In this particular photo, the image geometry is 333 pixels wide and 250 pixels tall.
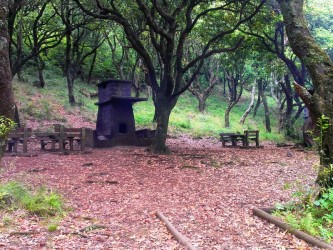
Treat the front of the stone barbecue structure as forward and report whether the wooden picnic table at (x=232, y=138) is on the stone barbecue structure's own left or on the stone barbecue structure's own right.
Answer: on the stone barbecue structure's own left

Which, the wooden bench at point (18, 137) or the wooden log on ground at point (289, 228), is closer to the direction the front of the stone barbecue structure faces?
the wooden log on ground

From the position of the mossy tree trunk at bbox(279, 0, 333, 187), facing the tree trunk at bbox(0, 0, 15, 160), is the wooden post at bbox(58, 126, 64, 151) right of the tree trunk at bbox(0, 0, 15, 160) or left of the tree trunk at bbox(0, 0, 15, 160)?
right

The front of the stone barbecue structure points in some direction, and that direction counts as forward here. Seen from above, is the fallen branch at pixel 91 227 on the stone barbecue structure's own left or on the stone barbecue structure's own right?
on the stone barbecue structure's own right

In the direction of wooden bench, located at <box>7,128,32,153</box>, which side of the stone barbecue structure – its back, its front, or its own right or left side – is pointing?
right

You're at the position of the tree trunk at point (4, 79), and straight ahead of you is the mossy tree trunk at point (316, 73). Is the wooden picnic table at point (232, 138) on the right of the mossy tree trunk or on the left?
left

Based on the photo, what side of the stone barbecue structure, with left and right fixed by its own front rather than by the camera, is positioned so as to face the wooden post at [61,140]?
right

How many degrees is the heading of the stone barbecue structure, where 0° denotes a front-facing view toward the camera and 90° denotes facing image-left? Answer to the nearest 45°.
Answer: approximately 315°

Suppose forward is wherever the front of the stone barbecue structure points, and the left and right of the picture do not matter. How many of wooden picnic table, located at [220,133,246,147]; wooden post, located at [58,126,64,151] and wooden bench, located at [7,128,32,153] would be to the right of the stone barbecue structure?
2
